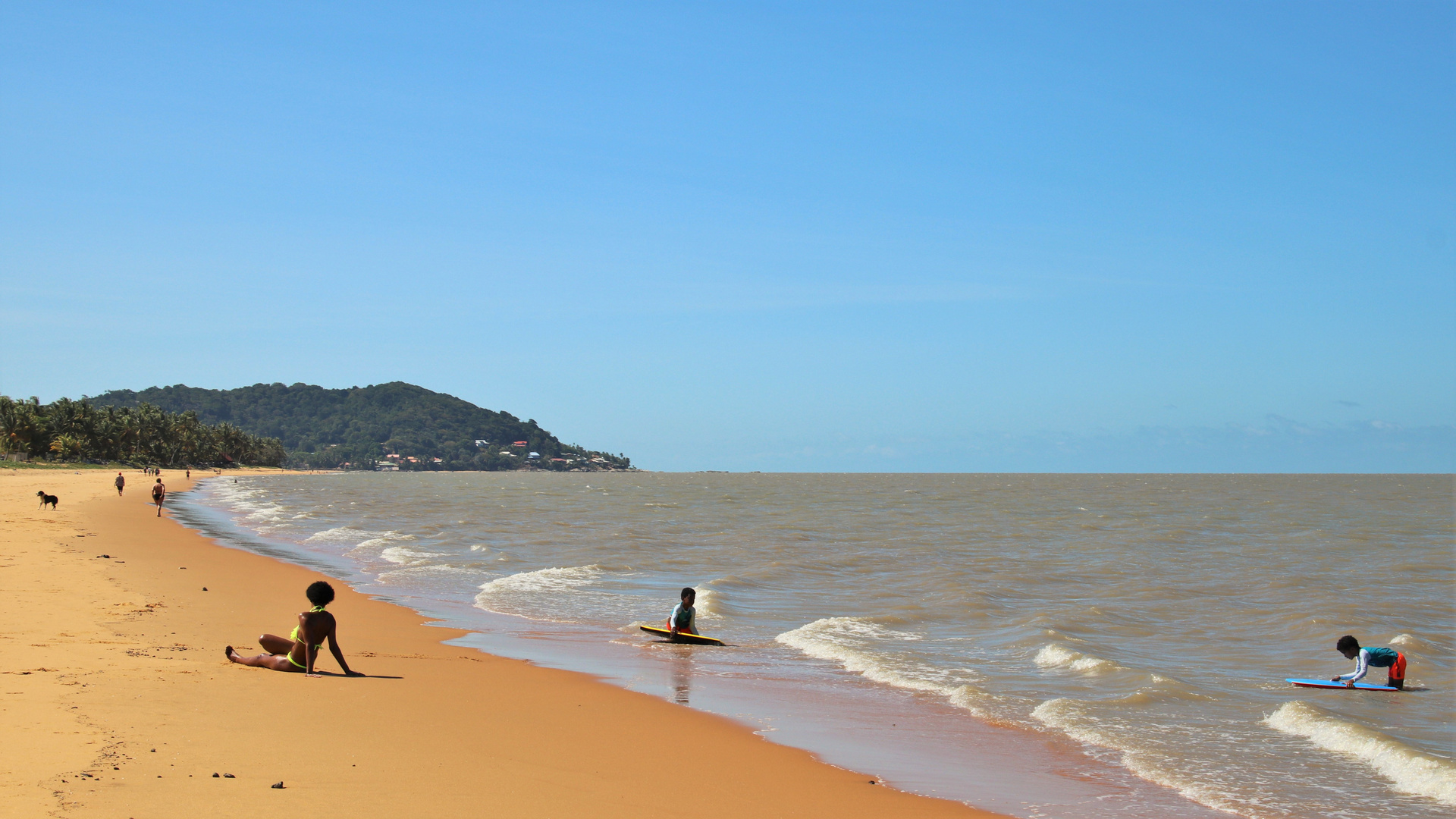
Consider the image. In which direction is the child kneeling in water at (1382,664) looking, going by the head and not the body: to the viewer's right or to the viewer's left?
to the viewer's left

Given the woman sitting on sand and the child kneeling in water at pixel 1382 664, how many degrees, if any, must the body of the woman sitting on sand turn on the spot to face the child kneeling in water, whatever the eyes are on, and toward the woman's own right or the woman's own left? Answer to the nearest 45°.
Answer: approximately 135° to the woman's own right

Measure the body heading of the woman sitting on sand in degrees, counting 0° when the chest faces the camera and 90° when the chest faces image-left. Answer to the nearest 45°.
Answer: approximately 135°

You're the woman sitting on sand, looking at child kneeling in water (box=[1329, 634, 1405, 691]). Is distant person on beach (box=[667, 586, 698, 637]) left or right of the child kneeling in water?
left
